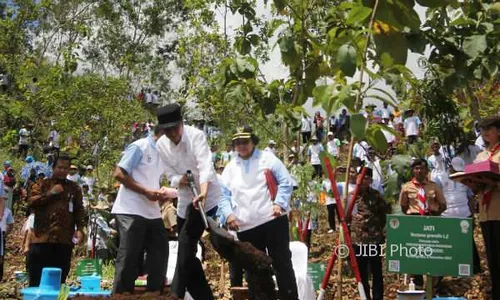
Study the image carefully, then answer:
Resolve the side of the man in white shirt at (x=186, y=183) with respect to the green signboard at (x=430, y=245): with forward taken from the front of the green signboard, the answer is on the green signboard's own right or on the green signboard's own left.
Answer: on the green signboard's own right

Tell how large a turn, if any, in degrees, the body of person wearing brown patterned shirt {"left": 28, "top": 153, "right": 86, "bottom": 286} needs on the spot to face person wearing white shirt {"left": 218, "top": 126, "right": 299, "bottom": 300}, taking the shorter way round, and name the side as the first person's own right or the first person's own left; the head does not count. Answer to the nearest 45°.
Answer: approximately 45° to the first person's own left

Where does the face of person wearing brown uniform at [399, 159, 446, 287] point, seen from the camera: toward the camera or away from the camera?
toward the camera

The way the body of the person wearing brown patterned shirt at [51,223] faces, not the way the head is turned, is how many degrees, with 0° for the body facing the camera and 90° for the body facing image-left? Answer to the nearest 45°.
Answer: approximately 0°

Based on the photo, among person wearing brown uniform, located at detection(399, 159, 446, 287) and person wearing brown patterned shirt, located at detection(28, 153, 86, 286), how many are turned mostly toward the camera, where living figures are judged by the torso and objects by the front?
2

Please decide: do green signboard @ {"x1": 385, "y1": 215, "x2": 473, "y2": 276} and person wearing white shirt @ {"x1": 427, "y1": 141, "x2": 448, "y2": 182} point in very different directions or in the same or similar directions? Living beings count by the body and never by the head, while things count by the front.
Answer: same or similar directions

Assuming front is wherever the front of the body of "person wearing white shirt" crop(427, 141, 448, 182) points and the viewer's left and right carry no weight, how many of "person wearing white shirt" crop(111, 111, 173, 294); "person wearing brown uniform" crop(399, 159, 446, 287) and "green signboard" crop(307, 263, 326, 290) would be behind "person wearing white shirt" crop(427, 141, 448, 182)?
0

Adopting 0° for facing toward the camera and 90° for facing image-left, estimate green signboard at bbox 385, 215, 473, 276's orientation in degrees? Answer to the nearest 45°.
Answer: approximately 0°

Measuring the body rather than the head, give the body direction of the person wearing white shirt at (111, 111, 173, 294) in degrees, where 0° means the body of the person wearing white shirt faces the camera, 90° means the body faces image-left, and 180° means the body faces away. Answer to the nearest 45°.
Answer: approximately 315°

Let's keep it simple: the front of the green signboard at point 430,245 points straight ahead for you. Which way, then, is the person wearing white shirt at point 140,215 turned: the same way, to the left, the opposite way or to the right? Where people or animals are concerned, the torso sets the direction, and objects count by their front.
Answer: to the left

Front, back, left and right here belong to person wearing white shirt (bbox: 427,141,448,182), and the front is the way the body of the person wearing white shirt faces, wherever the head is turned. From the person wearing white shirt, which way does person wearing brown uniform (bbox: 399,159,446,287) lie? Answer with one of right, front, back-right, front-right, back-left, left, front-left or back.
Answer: front

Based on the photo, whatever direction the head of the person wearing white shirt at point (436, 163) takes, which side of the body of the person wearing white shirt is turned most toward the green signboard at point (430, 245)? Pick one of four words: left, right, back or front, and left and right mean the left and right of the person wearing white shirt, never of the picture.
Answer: front

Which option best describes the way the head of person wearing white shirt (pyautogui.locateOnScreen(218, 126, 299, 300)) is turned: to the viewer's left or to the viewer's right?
to the viewer's left

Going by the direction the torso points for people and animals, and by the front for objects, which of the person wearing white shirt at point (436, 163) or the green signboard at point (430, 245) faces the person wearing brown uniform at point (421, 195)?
the person wearing white shirt

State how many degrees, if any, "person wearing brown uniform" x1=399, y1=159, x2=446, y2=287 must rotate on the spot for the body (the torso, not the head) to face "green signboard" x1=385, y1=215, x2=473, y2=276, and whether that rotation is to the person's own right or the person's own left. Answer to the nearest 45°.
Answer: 0° — they already face it

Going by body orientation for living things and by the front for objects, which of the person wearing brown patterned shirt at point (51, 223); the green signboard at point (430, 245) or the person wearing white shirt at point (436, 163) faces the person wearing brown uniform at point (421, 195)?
the person wearing white shirt

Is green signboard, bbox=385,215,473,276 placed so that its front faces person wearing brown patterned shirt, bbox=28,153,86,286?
no

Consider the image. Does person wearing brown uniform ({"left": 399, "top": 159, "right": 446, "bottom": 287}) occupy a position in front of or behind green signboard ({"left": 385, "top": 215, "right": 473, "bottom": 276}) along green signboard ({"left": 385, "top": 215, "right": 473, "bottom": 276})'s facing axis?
behind

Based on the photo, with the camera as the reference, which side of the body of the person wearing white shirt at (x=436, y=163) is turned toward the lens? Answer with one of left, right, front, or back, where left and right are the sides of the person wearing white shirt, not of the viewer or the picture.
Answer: front

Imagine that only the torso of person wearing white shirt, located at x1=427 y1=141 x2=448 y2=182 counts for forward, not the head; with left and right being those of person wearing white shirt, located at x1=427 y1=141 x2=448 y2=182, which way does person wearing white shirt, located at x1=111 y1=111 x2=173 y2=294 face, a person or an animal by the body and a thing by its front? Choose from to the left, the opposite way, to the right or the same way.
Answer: to the left

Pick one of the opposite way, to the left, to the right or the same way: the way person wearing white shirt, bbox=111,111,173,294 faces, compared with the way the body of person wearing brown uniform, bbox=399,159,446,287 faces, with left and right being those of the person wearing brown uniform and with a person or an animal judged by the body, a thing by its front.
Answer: to the left

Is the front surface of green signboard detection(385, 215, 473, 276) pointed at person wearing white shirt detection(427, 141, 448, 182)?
no

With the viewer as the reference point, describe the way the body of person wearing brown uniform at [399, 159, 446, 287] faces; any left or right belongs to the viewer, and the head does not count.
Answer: facing the viewer
